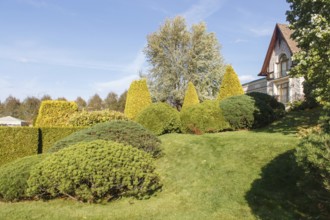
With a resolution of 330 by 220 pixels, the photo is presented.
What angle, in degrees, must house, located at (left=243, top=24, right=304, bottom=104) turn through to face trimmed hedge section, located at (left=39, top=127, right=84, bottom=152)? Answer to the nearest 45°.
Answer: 0° — it already faces it

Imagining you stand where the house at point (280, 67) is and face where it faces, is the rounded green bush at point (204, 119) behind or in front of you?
in front

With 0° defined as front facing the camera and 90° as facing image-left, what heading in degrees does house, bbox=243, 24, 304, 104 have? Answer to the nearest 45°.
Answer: approximately 45°

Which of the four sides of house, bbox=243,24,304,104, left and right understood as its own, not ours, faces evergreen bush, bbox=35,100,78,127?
front

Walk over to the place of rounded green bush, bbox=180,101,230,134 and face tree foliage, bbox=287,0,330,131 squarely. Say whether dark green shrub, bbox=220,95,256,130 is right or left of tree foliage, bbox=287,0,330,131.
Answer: left

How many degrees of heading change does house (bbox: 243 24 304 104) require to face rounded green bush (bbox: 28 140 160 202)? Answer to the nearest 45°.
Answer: approximately 45° to its left

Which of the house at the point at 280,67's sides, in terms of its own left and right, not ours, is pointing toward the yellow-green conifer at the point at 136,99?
front

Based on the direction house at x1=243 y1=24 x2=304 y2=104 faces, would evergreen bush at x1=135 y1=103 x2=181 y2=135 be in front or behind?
in front

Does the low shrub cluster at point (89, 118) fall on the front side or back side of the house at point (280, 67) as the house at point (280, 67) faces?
on the front side
